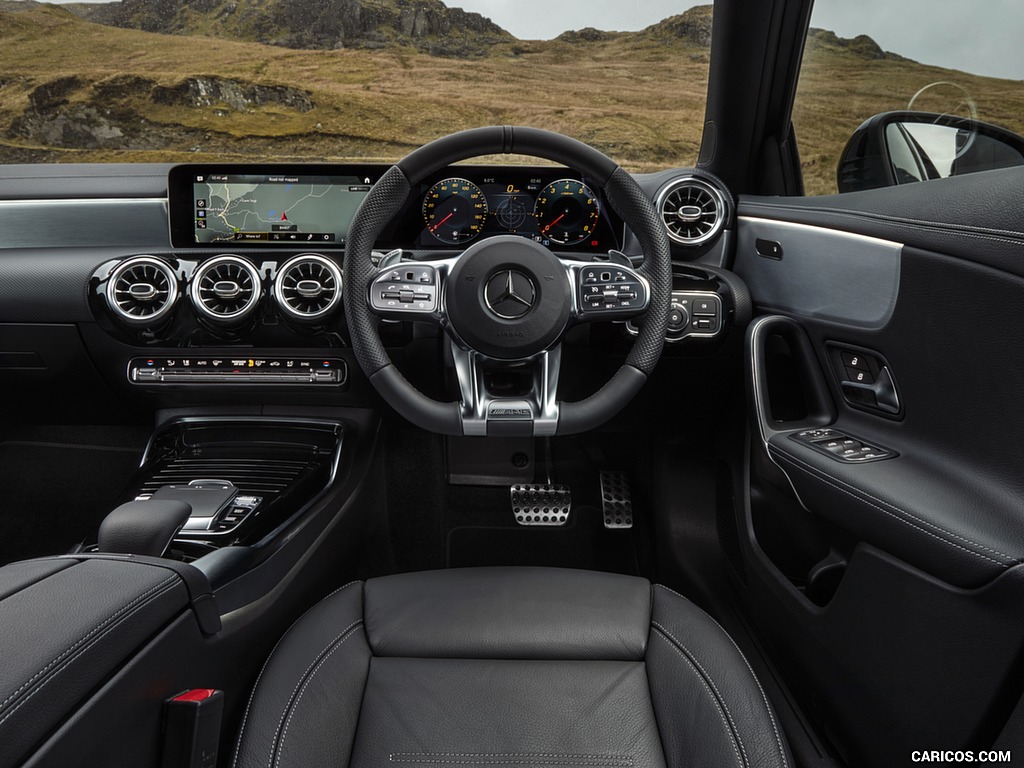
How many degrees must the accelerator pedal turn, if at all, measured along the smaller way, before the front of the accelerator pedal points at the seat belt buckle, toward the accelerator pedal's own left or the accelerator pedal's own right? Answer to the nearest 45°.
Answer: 0° — it already faces it

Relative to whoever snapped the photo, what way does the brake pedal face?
facing the viewer

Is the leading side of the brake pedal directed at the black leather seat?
yes

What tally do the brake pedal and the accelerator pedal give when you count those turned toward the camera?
2

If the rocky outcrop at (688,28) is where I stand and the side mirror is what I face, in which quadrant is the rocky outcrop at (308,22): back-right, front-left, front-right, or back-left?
back-right

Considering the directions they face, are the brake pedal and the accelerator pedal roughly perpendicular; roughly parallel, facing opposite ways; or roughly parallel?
roughly parallel

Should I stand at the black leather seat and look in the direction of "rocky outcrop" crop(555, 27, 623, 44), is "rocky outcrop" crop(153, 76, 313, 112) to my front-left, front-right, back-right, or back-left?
front-left

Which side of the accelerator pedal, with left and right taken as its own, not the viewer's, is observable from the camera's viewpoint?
front
